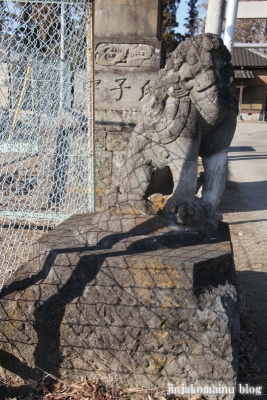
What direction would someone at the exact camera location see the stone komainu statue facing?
facing the viewer and to the right of the viewer

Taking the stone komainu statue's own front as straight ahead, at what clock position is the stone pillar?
The stone pillar is roughly at 7 o'clock from the stone komainu statue.
